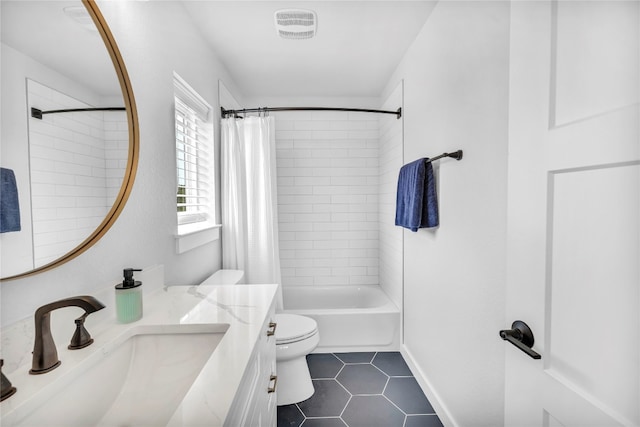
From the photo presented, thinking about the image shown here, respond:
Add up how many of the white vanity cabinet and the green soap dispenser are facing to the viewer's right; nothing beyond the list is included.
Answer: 2

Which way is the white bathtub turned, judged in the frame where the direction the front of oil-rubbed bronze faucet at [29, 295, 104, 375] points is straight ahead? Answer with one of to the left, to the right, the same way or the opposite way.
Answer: to the right

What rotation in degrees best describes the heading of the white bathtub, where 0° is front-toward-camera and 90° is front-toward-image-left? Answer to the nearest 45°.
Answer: approximately 0°

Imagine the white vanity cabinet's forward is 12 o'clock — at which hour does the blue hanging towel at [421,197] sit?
The blue hanging towel is roughly at 11 o'clock from the white vanity cabinet.

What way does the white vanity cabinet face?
to the viewer's right

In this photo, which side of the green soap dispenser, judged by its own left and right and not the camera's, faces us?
right

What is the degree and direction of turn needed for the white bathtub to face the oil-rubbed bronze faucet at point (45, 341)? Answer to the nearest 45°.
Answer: approximately 45° to its right

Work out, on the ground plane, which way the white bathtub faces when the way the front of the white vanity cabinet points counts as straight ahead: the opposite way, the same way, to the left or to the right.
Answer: to the right

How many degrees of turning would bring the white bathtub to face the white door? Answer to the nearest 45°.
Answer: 0° — it already faces it
